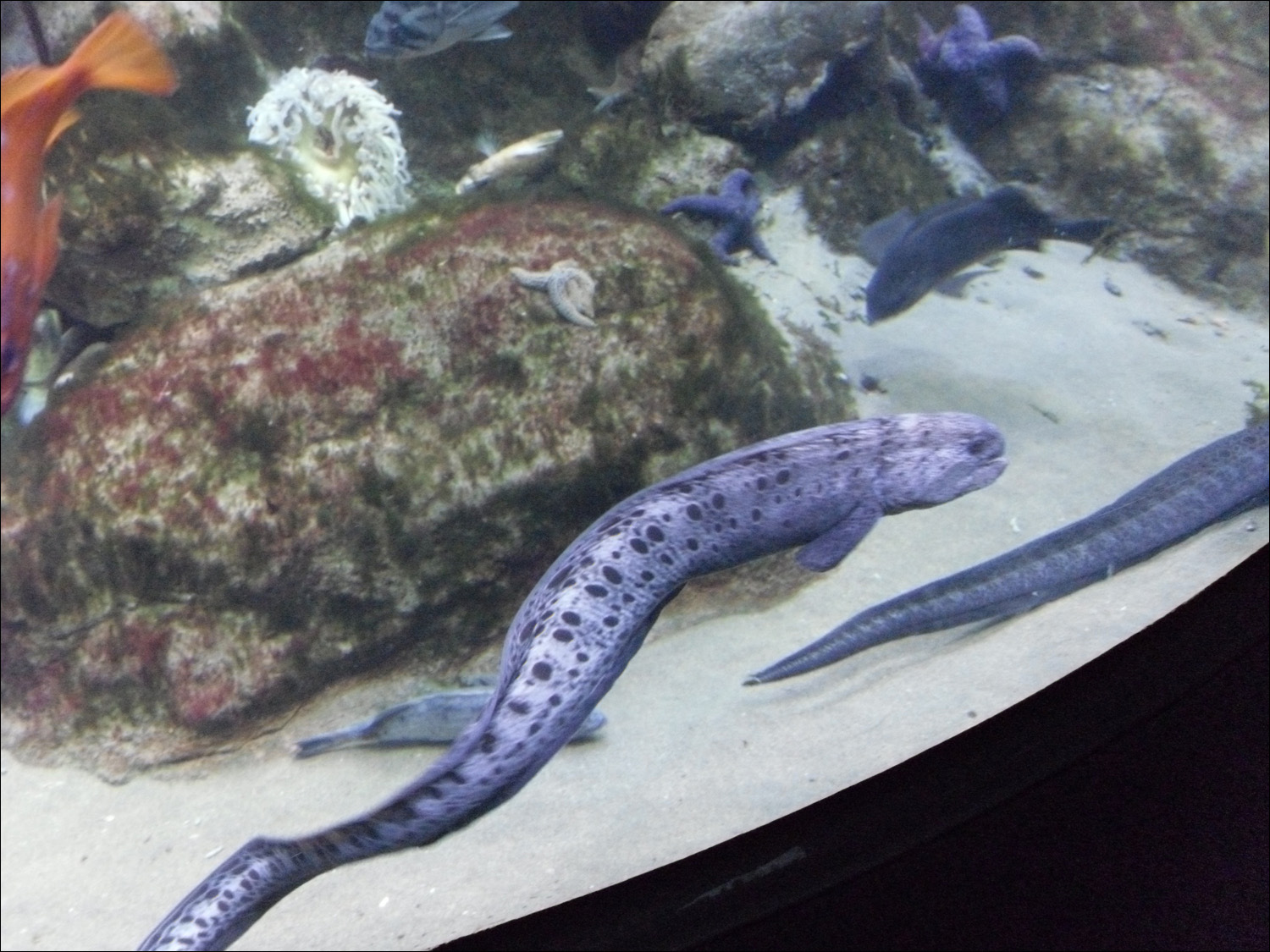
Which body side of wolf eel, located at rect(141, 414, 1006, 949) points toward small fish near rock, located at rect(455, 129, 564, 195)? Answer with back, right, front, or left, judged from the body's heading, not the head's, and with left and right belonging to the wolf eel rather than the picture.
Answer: left

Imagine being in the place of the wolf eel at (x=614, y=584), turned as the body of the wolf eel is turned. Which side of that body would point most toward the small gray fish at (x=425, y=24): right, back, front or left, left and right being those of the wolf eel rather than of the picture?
left

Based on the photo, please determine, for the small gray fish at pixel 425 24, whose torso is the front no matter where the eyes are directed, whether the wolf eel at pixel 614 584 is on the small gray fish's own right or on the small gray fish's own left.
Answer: on the small gray fish's own left

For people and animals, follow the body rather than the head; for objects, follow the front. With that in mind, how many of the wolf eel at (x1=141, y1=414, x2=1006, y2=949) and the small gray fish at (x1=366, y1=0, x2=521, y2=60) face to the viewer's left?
1

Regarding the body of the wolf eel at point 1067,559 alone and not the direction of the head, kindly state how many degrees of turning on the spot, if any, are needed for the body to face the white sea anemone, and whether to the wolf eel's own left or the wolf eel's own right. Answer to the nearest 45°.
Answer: approximately 135° to the wolf eel's own left

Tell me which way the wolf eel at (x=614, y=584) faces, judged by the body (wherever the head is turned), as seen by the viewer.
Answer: to the viewer's right

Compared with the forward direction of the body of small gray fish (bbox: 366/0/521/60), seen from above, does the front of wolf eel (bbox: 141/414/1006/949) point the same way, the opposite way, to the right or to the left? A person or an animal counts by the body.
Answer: the opposite way

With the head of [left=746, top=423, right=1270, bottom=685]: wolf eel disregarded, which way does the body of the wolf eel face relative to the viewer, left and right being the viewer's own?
facing to the right of the viewer

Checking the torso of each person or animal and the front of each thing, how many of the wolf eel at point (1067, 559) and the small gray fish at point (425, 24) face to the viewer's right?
1

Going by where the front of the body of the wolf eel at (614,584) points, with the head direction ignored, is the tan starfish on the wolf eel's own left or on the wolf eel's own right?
on the wolf eel's own left

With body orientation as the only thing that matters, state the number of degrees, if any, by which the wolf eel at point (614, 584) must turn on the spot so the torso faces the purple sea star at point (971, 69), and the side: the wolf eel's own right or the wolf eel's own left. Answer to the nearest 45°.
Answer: approximately 45° to the wolf eel's own left

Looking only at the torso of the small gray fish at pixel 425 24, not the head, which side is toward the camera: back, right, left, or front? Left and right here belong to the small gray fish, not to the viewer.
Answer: left
